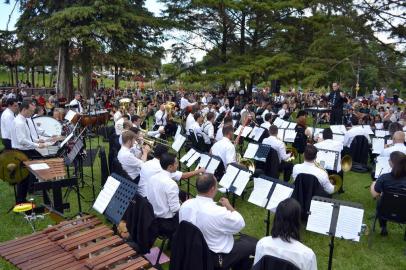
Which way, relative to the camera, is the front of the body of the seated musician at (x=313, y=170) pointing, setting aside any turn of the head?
away from the camera

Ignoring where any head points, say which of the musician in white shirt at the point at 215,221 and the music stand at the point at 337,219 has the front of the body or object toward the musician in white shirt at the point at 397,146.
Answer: the musician in white shirt at the point at 215,221

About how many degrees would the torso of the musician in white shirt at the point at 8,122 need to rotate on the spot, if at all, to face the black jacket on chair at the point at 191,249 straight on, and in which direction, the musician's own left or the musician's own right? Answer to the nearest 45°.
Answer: approximately 90° to the musician's own right

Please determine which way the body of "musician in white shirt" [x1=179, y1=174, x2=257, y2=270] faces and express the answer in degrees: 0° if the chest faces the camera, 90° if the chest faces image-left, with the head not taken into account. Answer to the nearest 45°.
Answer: approximately 225°

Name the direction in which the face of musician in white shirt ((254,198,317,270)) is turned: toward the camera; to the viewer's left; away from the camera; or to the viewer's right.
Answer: away from the camera

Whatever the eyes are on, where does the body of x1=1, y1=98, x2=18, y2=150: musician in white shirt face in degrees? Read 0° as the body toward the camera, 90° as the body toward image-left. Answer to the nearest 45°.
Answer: approximately 270°

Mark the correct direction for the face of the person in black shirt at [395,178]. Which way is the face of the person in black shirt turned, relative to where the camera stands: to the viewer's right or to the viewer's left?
to the viewer's left

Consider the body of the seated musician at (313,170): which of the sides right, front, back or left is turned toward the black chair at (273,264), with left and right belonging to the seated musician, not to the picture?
back

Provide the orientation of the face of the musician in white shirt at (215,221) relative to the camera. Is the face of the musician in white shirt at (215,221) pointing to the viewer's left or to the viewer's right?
to the viewer's right

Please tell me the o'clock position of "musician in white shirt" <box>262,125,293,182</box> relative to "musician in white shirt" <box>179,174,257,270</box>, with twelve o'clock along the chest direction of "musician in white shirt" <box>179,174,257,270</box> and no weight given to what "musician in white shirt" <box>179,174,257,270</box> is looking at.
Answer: "musician in white shirt" <box>262,125,293,182</box> is roughly at 11 o'clock from "musician in white shirt" <box>179,174,257,270</box>.

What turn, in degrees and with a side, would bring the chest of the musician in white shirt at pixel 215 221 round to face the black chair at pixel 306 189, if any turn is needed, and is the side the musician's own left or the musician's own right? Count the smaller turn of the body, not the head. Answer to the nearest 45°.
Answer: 0° — they already face it
